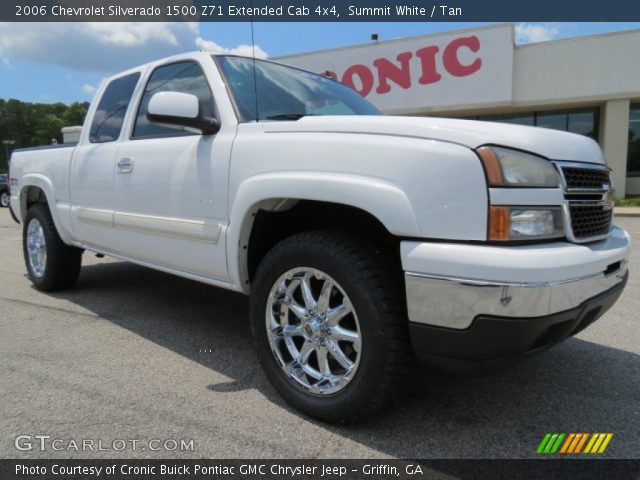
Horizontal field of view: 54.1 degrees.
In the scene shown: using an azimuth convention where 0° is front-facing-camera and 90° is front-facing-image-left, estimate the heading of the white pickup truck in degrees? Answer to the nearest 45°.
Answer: approximately 315°

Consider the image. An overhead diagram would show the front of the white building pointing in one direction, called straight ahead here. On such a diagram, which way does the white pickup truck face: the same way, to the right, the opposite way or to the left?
to the left

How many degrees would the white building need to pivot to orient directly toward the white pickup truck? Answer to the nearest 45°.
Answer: approximately 45° to its left

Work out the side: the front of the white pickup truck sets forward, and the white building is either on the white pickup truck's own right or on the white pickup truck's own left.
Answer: on the white pickup truck's own left

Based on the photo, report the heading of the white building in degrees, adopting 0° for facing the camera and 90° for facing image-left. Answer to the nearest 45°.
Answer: approximately 45°
